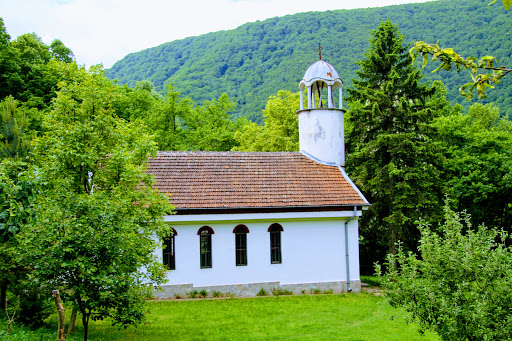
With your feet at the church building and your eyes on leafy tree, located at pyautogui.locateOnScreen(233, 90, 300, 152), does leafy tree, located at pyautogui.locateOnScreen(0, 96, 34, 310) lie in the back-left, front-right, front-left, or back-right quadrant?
back-left

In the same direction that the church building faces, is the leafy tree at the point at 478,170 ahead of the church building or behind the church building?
ahead

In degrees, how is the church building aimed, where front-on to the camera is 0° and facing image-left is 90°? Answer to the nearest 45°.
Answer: approximately 270°

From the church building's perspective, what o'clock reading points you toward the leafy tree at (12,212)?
The leafy tree is roughly at 4 o'clock from the church building.

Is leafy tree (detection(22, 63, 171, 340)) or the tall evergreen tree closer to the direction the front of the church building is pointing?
the tall evergreen tree

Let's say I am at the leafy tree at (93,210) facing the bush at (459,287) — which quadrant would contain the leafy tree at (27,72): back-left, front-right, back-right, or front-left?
back-left

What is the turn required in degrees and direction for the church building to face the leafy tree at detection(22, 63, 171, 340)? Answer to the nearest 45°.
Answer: approximately 90° to its right

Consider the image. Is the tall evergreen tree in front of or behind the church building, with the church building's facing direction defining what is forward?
in front

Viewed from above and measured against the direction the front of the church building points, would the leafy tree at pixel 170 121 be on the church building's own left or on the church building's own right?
on the church building's own left
